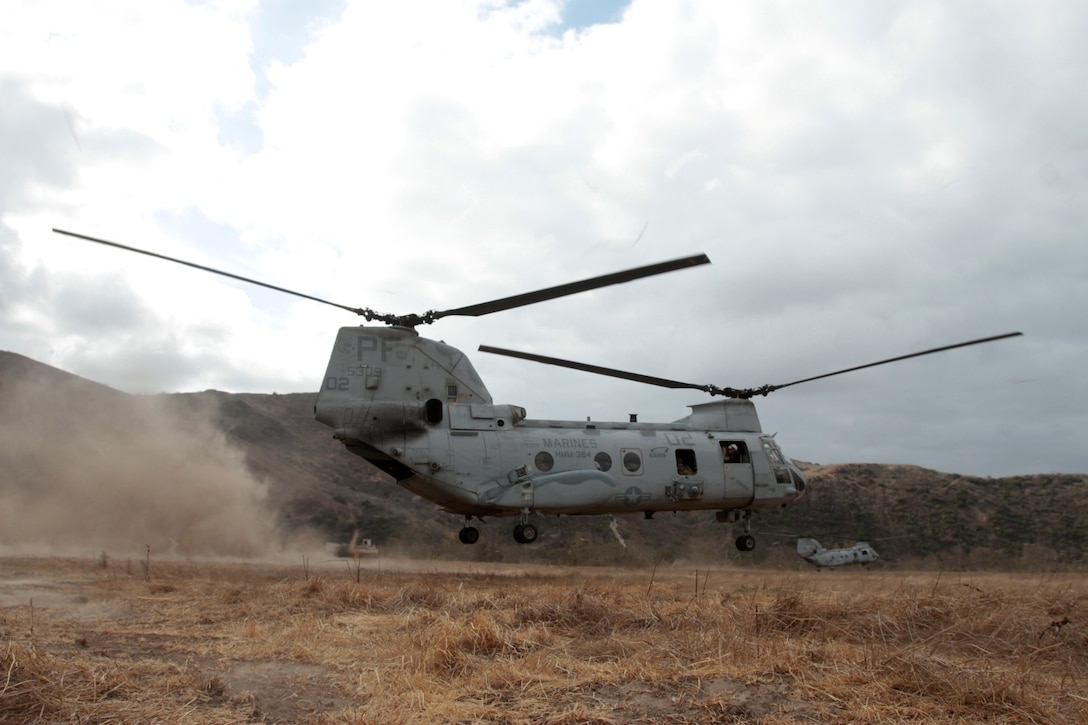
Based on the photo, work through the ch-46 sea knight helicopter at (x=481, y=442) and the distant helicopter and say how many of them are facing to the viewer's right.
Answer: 2

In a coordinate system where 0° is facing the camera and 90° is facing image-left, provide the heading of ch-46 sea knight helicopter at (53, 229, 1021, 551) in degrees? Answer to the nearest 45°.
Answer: approximately 270°

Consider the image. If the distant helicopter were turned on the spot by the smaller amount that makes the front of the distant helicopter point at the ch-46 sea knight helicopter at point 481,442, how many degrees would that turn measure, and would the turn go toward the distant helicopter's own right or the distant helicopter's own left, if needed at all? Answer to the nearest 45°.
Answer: approximately 90° to the distant helicopter's own right

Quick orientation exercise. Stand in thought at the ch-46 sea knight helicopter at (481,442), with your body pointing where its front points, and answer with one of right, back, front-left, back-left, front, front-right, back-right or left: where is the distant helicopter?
front-left

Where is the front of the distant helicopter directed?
to the viewer's right
